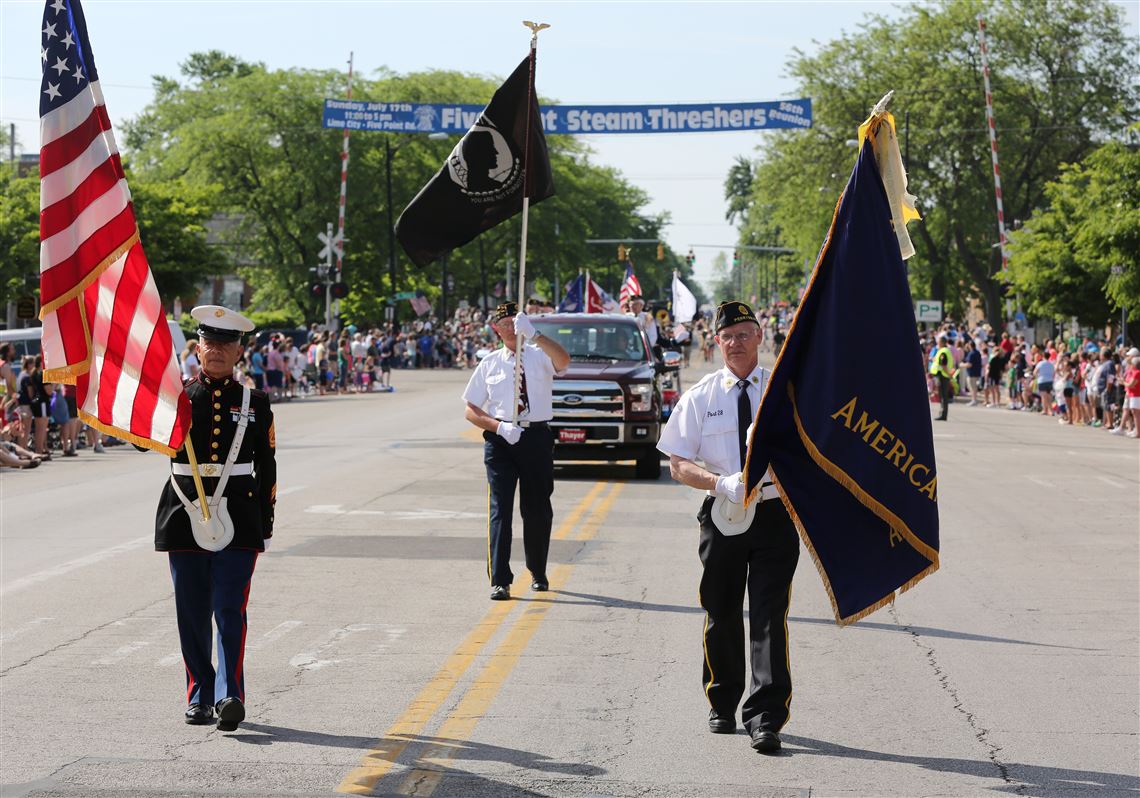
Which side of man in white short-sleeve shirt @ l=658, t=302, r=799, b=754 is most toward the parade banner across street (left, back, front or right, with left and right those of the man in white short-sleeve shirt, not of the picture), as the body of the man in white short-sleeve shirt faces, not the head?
back

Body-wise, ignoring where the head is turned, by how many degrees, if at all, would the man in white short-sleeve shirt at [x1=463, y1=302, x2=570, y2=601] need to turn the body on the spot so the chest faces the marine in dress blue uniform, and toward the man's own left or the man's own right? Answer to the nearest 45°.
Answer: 0° — they already face them

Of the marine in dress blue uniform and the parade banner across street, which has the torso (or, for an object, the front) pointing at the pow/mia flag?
the parade banner across street

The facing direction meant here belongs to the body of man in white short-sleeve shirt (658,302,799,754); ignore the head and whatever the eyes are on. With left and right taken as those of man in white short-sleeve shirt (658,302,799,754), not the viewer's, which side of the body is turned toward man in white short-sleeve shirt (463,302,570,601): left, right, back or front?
back

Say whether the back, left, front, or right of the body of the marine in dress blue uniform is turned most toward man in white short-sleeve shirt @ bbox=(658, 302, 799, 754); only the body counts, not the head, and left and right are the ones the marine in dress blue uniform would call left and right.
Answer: left

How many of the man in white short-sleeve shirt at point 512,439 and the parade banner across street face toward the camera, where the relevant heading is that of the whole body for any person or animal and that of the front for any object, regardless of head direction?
2

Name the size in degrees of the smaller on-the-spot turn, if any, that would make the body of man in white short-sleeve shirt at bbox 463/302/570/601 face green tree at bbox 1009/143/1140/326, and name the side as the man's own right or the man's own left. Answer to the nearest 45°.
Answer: approximately 135° to the man's own left

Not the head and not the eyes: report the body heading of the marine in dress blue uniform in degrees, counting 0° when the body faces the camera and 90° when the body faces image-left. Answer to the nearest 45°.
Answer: approximately 0°

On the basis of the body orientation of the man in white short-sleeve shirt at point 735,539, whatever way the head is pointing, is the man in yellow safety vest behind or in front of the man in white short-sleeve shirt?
behind
